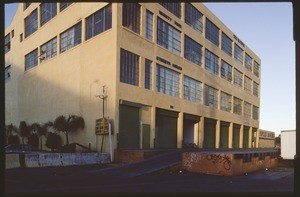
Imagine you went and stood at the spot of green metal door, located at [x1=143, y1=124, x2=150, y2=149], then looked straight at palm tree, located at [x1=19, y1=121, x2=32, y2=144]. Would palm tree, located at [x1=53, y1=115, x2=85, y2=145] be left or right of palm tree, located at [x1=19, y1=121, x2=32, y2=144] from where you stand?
left

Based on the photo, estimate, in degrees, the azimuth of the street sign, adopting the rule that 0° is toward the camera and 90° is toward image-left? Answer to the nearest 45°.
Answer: approximately 0°

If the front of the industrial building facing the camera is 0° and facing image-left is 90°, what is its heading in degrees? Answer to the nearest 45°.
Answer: approximately 315°

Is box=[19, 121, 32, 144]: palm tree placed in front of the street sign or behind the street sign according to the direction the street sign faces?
behind
